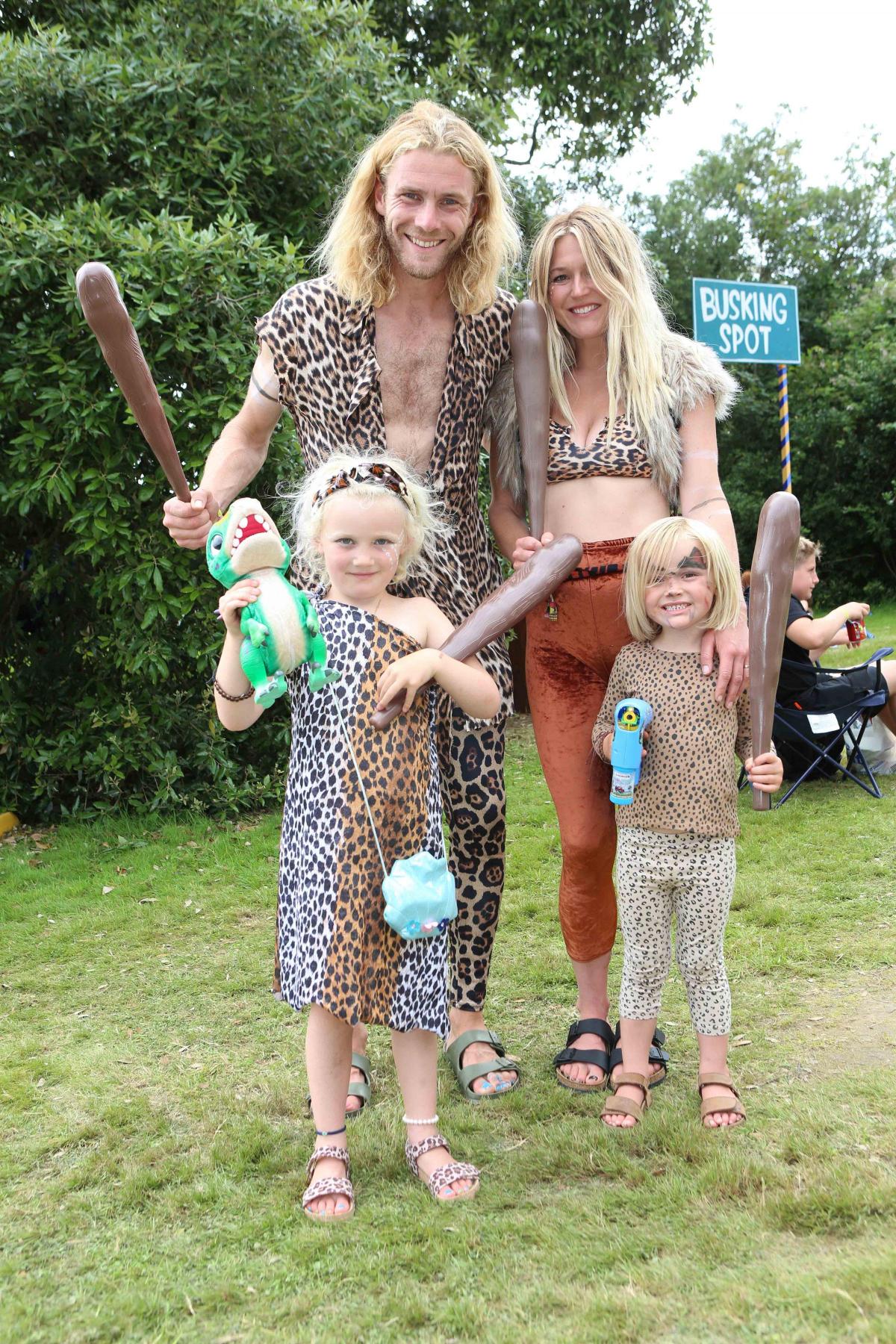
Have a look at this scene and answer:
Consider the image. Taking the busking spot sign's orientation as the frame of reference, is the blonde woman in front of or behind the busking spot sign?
in front

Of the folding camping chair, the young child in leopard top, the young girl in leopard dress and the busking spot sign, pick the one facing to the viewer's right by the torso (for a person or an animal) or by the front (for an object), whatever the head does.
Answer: the folding camping chair

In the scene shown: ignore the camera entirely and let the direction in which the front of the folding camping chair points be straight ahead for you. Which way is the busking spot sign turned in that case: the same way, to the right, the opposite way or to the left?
to the right

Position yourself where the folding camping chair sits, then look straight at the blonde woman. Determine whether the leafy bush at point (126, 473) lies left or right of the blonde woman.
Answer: right

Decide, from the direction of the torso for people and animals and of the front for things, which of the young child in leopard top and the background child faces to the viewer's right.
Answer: the background child

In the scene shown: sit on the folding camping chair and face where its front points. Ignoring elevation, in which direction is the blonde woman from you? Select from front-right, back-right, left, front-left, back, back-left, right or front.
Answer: right

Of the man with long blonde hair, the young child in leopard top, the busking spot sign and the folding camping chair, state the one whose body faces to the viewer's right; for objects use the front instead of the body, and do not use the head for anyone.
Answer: the folding camping chair

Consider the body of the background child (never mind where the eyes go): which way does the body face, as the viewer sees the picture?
to the viewer's right

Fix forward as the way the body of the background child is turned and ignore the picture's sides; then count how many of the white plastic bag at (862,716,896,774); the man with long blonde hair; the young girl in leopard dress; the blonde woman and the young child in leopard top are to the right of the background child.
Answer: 4

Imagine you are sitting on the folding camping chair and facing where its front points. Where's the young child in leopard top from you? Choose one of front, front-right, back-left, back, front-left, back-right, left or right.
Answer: right

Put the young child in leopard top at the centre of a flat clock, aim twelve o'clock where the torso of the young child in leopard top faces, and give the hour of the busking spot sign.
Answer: The busking spot sign is roughly at 6 o'clock from the young child in leopard top.
